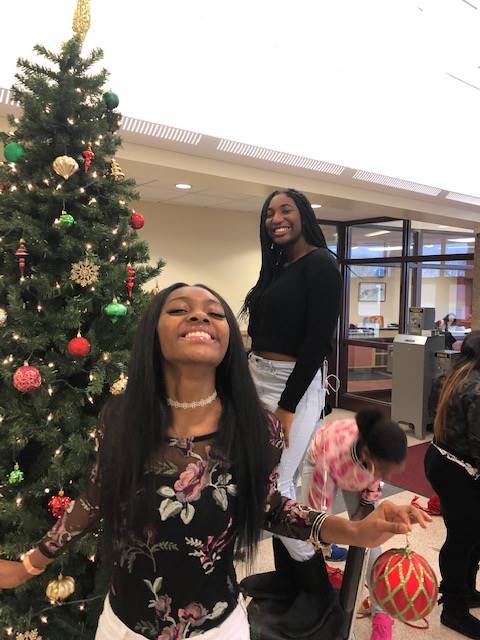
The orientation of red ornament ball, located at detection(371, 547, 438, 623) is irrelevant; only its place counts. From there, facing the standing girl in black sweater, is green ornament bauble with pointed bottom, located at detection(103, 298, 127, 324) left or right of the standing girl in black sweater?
left

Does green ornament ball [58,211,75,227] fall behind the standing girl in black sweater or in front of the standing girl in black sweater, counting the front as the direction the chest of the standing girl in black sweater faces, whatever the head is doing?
in front

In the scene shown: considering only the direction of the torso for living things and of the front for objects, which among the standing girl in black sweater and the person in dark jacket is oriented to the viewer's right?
the person in dark jacket

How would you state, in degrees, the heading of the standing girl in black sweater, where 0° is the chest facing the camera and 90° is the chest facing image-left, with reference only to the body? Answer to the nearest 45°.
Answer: approximately 45°

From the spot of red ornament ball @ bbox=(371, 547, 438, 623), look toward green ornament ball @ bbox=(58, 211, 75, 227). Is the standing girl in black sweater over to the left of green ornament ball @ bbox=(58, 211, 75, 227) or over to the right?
right

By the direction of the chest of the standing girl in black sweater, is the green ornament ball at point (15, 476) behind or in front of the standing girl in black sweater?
in front
